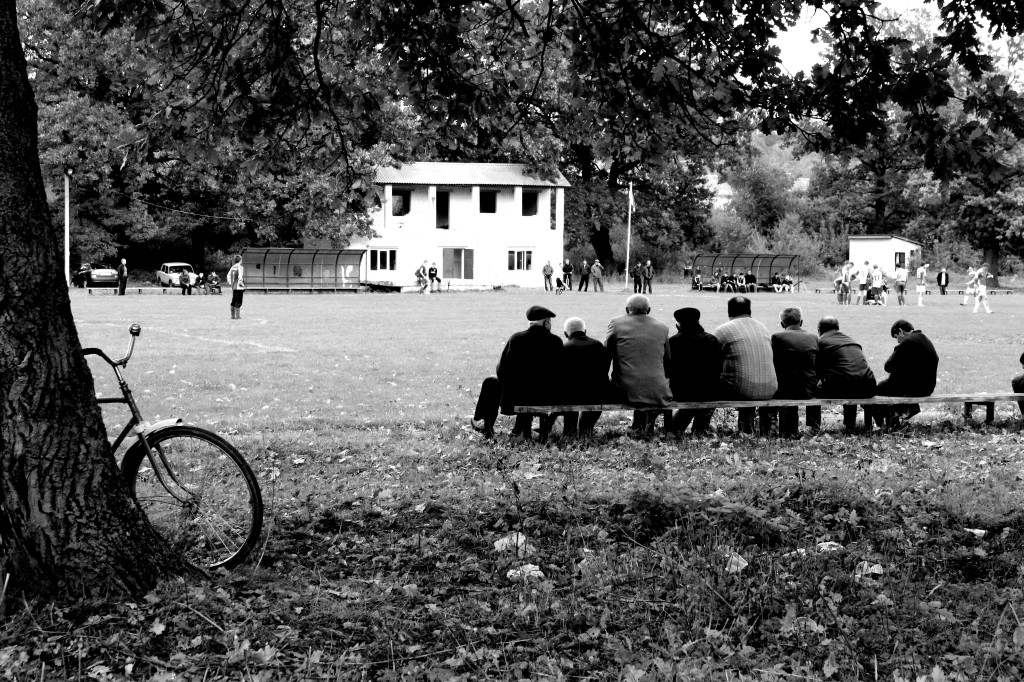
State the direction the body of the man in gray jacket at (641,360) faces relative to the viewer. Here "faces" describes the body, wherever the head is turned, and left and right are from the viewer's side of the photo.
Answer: facing away from the viewer

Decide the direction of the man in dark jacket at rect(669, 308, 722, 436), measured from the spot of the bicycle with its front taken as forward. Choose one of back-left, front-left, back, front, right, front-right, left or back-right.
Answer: front-left

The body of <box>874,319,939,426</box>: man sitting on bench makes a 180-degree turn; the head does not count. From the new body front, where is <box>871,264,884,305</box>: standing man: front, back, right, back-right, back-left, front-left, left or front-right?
back-left

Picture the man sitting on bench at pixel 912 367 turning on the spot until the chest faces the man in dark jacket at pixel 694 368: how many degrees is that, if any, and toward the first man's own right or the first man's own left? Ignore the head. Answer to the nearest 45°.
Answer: approximately 90° to the first man's own left

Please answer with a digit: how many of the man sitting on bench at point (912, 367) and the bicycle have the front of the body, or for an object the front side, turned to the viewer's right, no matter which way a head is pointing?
1

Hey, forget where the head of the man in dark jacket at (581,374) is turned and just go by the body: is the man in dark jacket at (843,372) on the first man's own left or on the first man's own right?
on the first man's own right

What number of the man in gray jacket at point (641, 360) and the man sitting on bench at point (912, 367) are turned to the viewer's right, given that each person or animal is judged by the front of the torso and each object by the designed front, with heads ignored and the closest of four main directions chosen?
0

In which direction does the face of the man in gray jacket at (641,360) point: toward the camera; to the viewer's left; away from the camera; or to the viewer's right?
away from the camera

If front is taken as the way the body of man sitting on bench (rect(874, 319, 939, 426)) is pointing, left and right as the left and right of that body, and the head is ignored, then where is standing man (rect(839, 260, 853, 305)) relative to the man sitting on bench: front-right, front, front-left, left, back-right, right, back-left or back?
front-right

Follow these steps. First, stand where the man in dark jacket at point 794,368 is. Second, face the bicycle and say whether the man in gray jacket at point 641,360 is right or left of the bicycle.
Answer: right

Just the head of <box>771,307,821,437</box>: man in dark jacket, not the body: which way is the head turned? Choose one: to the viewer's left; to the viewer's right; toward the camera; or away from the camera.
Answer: away from the camera

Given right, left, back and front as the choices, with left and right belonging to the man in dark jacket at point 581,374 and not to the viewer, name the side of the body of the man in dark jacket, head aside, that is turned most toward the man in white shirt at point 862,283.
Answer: front

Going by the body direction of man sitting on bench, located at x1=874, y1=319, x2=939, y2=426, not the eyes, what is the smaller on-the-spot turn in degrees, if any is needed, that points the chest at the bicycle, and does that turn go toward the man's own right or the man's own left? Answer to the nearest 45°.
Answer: approximately 90° to the man's own left

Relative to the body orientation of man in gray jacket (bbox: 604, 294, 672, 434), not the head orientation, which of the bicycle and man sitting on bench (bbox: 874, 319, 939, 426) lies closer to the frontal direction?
the man sitting on bench

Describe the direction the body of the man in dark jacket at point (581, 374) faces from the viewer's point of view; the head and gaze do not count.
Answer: away from the camera

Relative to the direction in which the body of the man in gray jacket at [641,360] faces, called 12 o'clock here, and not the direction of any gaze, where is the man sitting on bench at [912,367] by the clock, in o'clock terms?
The man sitting on bench is roughly at 2 o'clock from the man in gray jacket.
